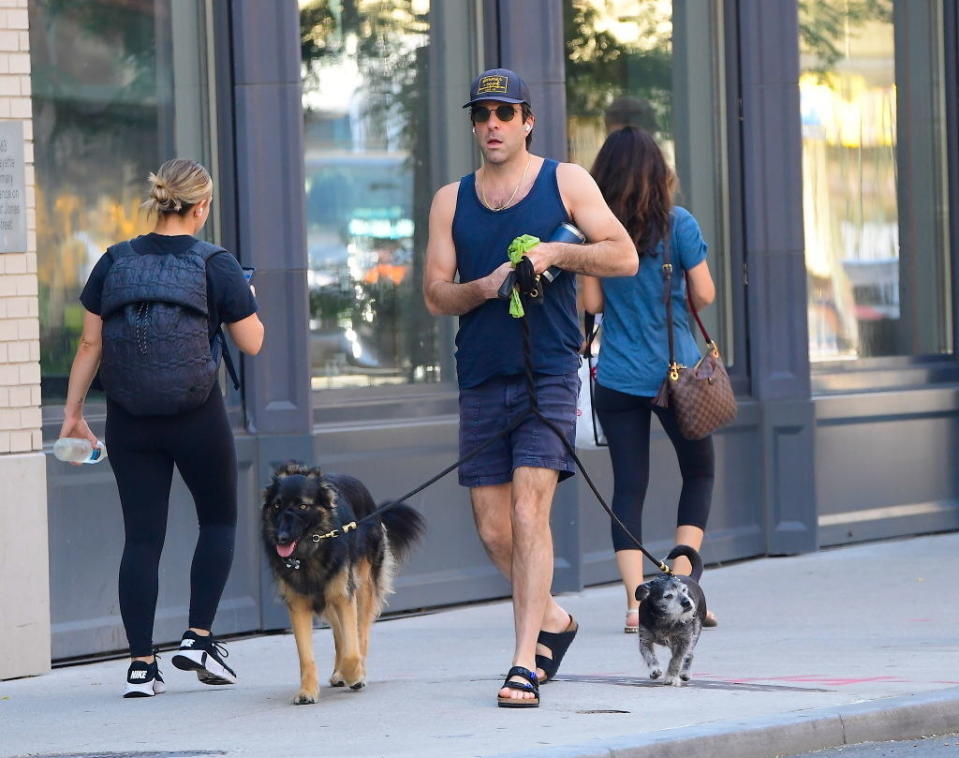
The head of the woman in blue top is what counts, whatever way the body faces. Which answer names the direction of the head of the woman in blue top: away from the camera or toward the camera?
away from the camera

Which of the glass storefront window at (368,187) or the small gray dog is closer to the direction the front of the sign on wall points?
the small gray dog

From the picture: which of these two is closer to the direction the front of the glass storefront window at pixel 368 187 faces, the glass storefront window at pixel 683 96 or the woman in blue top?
the woman in blue top

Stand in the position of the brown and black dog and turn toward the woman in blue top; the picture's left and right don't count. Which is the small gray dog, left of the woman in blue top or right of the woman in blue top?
right

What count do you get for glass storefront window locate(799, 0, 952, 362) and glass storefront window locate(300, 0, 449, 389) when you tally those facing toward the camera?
2

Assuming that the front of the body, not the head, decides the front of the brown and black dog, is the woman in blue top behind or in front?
behind

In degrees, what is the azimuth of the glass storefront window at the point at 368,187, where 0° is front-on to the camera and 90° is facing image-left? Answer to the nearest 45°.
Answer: approximately 0°

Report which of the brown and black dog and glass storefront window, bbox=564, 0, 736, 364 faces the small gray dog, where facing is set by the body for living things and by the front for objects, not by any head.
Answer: the glass storefront window
